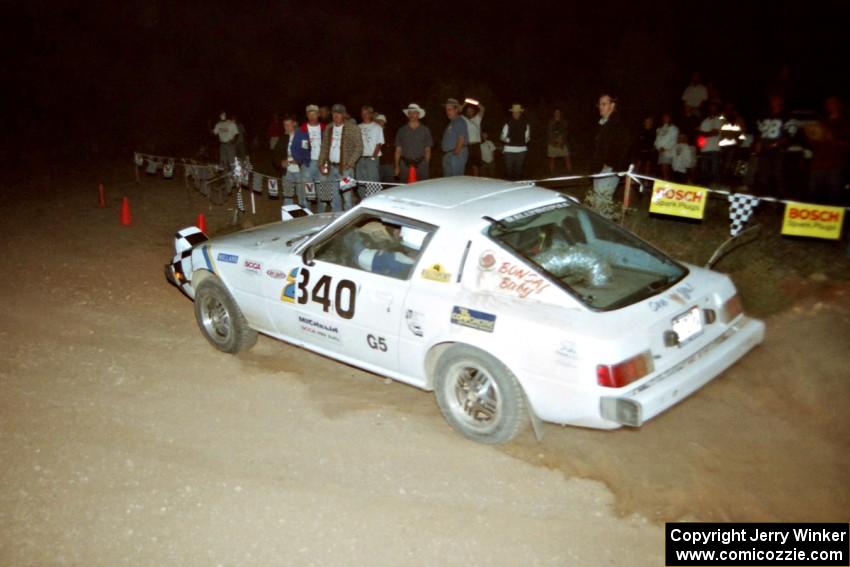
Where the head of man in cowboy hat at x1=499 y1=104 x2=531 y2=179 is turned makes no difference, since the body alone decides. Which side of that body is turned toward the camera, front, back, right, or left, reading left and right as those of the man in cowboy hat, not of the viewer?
front

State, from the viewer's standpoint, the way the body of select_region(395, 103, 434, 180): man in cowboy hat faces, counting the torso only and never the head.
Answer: toward the camera

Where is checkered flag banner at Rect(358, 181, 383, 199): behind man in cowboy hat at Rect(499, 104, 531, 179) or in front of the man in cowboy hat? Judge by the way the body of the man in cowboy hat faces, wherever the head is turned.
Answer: in front

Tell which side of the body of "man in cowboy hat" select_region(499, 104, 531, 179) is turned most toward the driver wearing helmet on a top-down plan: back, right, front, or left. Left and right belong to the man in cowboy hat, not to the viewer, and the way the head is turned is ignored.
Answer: front

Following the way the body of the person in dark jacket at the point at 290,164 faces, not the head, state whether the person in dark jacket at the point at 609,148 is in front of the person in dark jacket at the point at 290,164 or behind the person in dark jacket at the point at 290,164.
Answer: in front

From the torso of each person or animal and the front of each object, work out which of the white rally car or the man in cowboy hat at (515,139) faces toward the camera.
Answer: the man in cowboy hat

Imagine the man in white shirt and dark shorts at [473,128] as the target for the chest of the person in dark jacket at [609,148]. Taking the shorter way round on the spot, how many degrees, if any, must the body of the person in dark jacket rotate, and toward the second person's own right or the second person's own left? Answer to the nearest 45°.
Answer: approximately 90° to the second person's own right

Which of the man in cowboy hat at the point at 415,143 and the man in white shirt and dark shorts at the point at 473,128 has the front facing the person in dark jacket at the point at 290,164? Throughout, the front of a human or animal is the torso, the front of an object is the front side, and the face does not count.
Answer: the man in white shirt and dark shorts

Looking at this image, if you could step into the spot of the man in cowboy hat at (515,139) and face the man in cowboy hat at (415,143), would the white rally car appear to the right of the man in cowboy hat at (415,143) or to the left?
left

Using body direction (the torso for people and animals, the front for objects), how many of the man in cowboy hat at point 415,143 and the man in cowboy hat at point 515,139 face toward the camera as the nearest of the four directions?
2

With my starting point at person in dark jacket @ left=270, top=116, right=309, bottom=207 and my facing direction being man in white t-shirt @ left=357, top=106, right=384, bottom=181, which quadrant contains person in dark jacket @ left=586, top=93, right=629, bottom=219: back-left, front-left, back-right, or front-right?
front-right

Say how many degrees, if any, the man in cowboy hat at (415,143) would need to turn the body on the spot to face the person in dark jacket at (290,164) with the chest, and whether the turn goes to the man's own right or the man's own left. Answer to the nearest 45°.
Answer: approximately 90° to the man's own right

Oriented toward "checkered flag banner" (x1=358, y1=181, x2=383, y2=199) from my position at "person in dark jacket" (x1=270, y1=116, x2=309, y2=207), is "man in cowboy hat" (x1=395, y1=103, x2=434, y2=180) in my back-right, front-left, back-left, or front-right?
front-left

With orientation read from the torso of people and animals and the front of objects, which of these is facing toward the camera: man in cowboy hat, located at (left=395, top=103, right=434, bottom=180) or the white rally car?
the man in cowboy hat

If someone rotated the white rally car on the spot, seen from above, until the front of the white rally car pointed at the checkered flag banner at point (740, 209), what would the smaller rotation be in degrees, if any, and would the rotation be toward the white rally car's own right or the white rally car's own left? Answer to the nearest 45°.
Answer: approximately 90° to the white rally car's own right

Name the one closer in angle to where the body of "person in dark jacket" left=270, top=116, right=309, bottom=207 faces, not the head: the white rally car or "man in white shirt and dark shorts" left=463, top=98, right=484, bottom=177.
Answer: the white rally car
